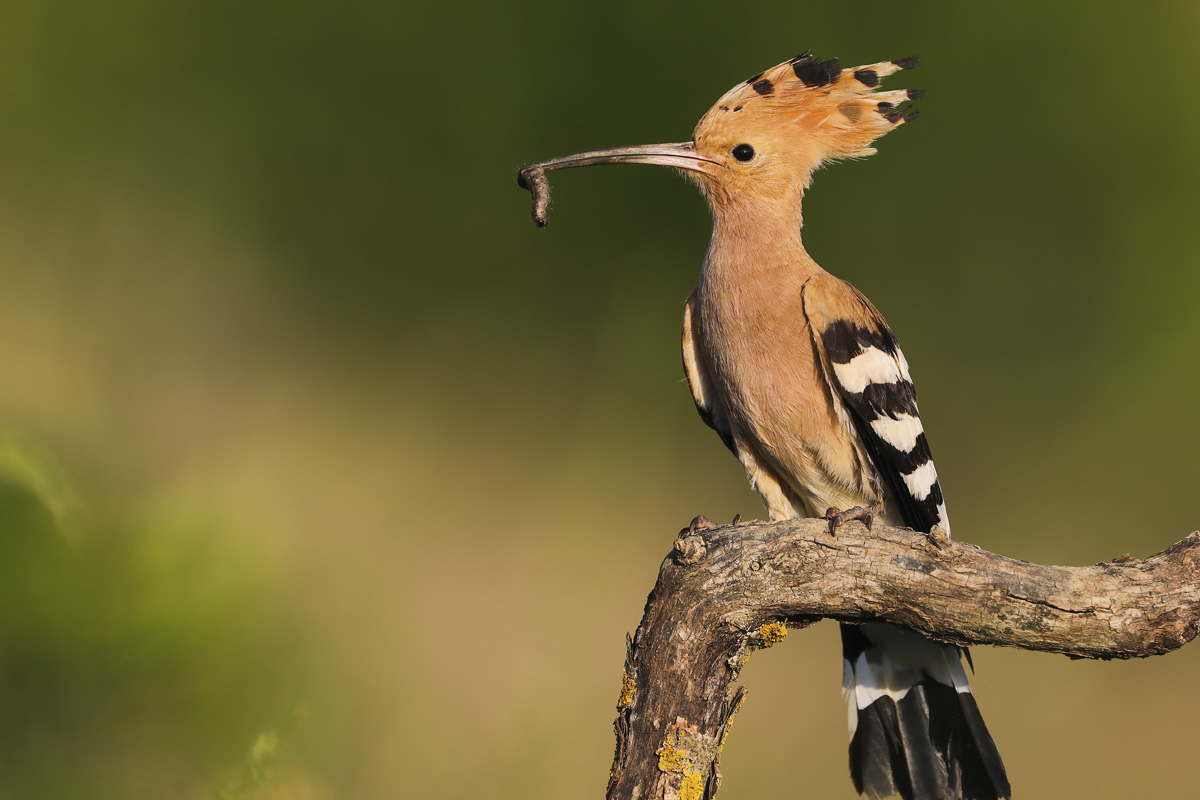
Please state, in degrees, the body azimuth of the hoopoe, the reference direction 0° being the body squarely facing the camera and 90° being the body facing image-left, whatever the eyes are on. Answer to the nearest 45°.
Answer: approximately 45°
